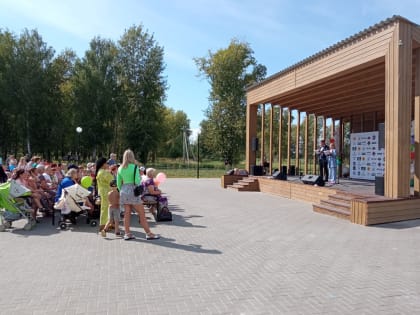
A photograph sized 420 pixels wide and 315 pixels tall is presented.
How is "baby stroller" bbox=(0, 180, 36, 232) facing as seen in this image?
to the viewer's right

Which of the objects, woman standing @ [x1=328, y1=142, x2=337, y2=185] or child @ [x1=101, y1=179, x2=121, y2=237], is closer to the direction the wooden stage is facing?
the child

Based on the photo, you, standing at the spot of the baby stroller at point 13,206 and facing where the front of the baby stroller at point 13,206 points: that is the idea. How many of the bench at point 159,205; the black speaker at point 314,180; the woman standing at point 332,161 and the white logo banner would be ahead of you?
4

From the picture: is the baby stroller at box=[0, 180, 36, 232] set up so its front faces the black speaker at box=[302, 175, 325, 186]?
yes

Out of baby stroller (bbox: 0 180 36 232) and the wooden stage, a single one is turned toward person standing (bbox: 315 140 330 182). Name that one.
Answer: the baby stroller

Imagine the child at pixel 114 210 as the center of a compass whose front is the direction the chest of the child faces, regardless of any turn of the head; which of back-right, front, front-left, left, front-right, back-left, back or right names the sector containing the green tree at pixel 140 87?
front-left

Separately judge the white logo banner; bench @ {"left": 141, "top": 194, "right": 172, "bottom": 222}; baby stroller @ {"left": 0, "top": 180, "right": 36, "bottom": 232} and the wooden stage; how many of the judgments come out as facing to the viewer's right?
2

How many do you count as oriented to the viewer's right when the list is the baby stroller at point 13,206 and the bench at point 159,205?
2

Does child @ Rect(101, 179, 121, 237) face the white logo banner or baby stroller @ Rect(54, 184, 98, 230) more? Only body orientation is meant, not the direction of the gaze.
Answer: the white logo banner

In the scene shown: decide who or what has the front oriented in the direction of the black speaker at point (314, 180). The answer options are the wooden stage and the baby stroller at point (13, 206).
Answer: the baby stroller

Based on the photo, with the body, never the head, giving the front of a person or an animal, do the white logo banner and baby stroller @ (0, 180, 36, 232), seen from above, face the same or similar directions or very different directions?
very different directions
